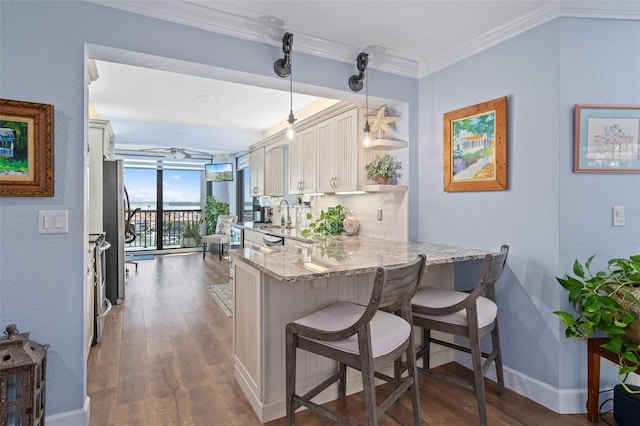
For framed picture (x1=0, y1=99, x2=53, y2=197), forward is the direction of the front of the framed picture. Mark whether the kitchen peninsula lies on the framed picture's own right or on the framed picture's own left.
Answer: on the framed picture's own left

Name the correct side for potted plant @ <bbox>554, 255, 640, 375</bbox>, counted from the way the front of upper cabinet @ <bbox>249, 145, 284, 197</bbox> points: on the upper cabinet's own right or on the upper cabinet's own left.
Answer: on the upper cabinet's own left

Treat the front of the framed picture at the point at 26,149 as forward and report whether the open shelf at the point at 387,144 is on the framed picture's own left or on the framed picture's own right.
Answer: on the framed picture's own left

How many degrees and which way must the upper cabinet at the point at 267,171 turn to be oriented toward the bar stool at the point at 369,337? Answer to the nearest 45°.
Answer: approximately 45° to its left

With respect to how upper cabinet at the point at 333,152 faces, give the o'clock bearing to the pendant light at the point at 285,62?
The pendant light is roughly at 11 o'clock from the upper cabinet.

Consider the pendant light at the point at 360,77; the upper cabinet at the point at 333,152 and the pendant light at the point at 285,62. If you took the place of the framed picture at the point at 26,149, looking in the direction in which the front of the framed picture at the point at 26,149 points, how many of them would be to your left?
3

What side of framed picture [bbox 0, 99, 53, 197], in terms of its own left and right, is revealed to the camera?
front

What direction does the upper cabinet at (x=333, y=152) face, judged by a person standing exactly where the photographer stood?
facing the viewer and to the left of the viewer

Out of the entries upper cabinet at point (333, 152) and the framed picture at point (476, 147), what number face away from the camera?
0
